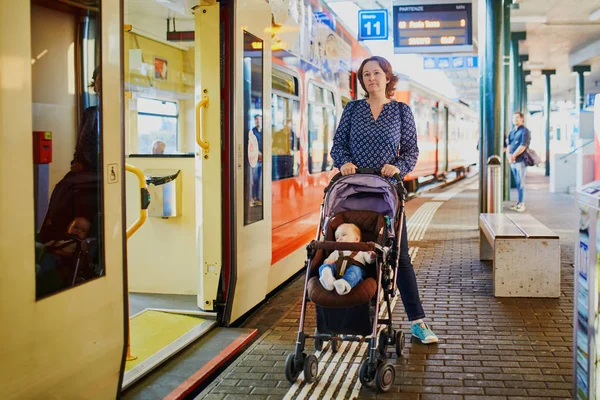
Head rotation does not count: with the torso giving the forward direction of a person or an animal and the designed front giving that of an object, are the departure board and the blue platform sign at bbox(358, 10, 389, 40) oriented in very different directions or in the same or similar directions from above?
same or similar directions

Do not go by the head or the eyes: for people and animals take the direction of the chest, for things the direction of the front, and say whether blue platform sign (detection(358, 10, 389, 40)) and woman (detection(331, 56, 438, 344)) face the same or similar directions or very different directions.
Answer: same or similar directions

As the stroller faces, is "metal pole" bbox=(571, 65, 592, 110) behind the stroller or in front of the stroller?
behind

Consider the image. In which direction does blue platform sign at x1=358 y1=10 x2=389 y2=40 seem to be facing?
toward the camera

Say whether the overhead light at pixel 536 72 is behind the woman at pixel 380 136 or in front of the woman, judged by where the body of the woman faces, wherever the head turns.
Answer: behind

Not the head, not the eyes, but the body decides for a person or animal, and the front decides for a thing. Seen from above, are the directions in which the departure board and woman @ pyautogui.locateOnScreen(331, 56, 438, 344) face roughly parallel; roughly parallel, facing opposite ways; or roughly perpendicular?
roughly parallel

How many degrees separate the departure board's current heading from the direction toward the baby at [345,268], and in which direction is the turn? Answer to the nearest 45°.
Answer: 0° — it already faces them

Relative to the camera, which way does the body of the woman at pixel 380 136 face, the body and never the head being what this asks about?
toward the camera

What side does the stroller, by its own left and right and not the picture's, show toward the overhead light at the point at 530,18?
back

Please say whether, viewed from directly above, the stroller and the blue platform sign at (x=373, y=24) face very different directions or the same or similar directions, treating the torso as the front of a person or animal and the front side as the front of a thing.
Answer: same or similar directions
